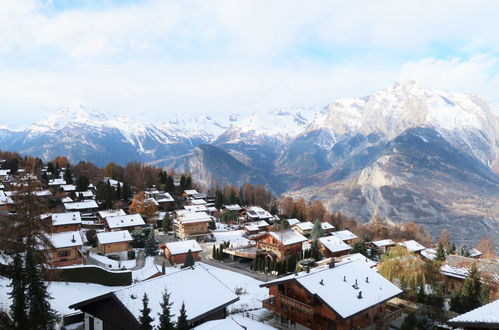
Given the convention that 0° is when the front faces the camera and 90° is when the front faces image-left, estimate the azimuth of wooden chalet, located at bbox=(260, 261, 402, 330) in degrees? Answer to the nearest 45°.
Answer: approximately 45°

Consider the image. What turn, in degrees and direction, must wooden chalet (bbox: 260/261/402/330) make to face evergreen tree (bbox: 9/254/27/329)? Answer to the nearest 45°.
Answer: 0° — it already faces it

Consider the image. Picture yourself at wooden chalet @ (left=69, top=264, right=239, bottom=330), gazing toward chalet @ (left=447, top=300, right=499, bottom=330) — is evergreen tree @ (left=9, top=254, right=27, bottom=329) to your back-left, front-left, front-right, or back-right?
back-right

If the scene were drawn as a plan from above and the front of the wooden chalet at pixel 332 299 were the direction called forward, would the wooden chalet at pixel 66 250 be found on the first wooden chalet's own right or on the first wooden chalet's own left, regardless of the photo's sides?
on the first wooden chalet's own right

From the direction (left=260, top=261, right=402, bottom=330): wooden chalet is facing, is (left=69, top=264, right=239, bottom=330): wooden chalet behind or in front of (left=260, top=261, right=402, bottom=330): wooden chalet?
in front

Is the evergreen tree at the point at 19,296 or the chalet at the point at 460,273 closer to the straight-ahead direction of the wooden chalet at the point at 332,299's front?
the evergreen tree

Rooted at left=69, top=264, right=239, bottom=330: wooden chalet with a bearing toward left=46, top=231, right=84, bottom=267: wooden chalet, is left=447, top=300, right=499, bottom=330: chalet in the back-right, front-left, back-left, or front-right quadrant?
back-right

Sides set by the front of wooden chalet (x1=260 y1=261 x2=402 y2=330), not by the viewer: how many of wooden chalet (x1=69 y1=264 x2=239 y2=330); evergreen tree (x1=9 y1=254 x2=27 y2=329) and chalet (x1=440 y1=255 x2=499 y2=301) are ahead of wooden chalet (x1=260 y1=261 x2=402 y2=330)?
2

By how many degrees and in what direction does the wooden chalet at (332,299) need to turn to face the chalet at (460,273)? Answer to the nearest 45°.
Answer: approximately 180°

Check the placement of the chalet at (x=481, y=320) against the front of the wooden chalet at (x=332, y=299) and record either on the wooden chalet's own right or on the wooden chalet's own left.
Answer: on the wooden chalet's own left
